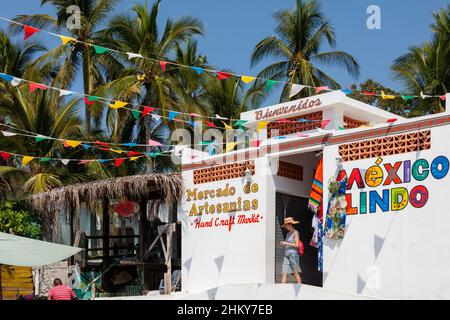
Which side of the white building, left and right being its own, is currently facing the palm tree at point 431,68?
back

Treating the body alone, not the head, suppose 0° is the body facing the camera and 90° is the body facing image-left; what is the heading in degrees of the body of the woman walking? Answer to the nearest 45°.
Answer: approximately 90°

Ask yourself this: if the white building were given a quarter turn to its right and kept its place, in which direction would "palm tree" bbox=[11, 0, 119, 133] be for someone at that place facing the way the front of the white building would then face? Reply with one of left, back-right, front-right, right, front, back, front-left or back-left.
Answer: front

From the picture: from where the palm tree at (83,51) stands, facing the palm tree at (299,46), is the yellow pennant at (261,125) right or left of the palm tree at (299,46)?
right

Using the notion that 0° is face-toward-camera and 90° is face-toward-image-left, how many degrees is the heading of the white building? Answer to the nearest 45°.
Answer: approximately 45°

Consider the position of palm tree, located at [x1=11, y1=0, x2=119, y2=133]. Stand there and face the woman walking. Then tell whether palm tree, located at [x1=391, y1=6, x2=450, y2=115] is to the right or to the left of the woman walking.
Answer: left

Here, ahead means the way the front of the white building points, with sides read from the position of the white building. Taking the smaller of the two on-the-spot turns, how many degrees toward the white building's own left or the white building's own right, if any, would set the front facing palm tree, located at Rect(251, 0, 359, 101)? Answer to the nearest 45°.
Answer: approximately 135° to the white building's own right
